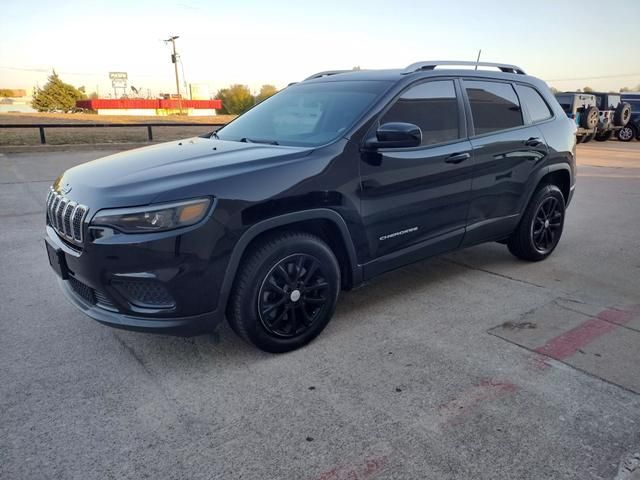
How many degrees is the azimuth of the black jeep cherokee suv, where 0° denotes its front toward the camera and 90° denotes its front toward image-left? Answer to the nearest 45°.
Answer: approximately 45°
